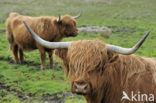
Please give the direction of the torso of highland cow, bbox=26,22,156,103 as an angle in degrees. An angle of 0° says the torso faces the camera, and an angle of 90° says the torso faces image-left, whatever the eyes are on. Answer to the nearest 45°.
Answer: approximately 45°

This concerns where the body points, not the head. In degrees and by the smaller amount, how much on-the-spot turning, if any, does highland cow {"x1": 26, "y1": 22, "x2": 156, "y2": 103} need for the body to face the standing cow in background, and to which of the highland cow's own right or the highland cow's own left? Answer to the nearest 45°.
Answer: approximately 135° to the highland cow's own right
